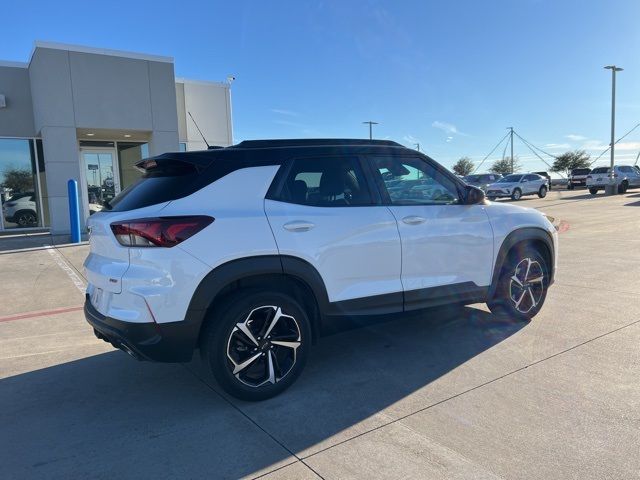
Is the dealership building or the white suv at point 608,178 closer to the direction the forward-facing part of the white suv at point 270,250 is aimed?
the white suv at point 608,178

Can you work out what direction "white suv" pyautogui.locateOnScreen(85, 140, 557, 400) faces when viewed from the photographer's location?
facing away from the viewer and to the right of the viewer

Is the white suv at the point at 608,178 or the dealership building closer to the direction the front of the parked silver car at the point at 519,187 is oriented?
the dealership building

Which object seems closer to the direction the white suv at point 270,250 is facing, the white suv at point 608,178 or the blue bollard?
the white suv at point 608,178

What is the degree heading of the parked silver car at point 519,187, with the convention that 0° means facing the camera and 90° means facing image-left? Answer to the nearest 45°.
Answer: approximately 45°

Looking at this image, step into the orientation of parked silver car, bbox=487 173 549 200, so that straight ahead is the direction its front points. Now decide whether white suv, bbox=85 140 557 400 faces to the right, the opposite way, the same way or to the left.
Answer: the opposite way

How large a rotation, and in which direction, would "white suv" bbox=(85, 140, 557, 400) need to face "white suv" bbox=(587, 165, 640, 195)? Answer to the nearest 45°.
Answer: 0° — it already faces it

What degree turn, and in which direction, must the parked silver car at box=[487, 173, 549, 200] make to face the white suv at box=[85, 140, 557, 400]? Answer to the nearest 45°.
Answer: approximately 45° to its left

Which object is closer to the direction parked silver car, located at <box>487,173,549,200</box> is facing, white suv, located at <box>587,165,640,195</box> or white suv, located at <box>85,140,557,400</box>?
the white suv, located at <box>85,140,557,400</box>
